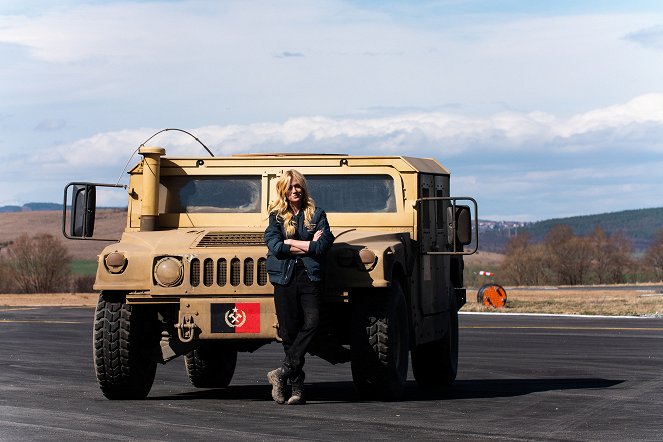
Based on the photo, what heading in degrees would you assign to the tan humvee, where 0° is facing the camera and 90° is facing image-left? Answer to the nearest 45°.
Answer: approximately 0°

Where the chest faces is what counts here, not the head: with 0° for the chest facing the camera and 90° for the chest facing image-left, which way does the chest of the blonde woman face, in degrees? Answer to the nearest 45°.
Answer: approximately 0°

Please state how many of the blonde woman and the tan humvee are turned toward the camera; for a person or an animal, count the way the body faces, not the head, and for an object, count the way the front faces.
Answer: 2

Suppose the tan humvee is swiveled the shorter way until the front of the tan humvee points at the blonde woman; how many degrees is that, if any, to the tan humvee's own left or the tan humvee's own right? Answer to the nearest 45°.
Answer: approximately 45° to the tan humvee's own left
